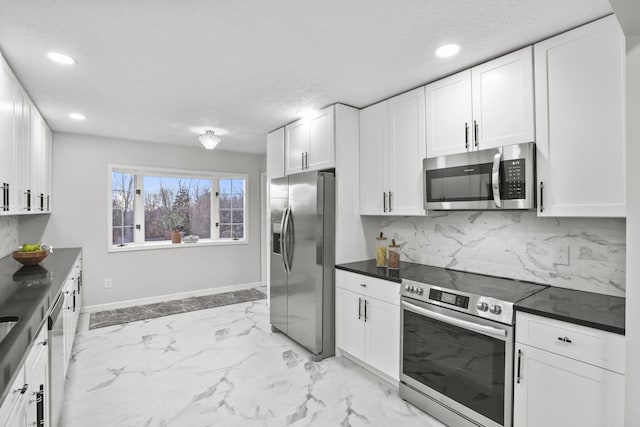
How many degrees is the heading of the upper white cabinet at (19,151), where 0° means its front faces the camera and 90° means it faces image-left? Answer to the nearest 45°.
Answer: approximately 270°

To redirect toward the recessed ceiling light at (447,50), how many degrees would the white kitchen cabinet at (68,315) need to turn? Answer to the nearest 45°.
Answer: approximately 45° to its right

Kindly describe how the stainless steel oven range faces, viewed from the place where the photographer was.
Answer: facing the viewer and to the left of the viewer

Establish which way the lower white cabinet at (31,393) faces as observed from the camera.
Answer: facing to the right of the viewer

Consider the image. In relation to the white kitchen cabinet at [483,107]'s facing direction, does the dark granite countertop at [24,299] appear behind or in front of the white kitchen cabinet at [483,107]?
in front

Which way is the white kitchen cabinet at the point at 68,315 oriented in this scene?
to the viewer's right

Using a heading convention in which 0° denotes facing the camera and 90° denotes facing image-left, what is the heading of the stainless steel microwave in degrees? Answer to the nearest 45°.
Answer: approximately 45°

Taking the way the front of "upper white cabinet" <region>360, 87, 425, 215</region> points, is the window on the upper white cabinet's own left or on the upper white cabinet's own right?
on the upper white cabinet's own right

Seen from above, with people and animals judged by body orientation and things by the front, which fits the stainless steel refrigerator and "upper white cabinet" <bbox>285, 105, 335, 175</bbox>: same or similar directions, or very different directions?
same or similar directions

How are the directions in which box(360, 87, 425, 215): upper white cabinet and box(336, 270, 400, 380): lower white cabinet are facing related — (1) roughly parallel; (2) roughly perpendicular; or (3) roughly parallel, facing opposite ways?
roughly parallel

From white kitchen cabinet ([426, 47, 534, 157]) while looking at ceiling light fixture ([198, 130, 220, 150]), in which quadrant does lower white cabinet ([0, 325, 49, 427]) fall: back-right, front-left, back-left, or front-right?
front-left

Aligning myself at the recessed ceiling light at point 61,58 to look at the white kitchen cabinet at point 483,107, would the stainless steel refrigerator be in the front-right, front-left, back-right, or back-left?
front-left

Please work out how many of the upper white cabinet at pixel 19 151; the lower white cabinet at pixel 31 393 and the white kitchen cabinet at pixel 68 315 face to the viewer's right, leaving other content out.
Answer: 3

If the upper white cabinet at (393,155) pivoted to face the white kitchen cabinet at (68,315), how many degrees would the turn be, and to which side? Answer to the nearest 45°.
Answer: approximately 45° to its right

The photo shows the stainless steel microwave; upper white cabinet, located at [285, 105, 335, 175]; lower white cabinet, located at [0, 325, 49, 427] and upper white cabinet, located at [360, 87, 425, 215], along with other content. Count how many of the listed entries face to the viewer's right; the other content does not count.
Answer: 1

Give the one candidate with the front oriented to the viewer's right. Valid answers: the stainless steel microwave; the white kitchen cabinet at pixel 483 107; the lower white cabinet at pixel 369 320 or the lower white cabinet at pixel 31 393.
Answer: the lower white cabinet at pixel 31 393
